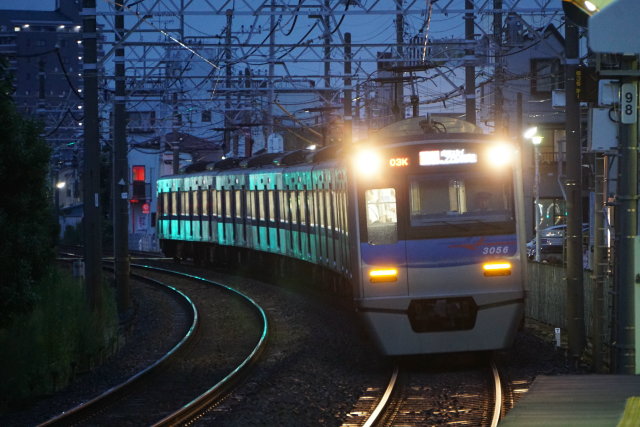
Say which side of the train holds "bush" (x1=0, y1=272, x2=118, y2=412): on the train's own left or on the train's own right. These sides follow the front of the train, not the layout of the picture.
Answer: on the train's own right

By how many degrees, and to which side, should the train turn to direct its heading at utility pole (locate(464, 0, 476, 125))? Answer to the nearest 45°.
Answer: approximately 180°

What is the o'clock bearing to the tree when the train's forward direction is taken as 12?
The tree is roughly at 3 o'clock from the train.

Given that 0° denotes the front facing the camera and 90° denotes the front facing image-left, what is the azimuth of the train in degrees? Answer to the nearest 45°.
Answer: approximately 0°

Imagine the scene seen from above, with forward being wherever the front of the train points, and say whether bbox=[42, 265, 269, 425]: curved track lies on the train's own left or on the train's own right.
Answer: on the train's own right

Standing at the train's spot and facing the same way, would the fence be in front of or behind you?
in front

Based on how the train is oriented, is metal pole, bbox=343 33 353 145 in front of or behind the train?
behind

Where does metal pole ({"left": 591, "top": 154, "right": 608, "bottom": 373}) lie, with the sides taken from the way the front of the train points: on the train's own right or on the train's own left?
on the train's own left
